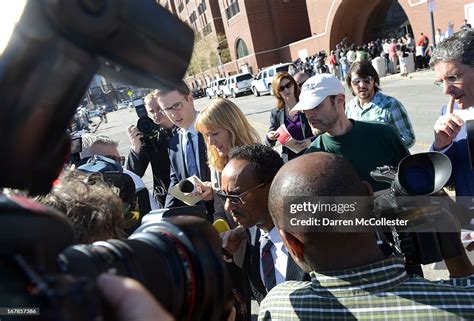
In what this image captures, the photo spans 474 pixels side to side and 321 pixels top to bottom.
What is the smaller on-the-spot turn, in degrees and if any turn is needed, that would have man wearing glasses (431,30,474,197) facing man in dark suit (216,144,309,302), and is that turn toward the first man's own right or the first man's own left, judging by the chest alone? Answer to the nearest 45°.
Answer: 0° — they already face them

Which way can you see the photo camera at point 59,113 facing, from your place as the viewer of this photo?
facing away from the viewer and to the right of the viewer

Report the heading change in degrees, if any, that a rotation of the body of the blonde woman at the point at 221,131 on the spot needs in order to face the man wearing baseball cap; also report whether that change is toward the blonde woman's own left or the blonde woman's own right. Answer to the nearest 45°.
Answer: approximately 135° to the blonde woman's own left

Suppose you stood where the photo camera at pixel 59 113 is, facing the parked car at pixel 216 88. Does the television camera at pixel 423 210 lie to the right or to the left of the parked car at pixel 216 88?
right

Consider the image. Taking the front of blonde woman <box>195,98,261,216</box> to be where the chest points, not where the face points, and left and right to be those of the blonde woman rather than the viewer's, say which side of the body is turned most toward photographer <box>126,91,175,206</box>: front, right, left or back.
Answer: right

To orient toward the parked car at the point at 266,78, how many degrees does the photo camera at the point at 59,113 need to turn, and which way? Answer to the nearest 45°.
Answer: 0° — it already faces it

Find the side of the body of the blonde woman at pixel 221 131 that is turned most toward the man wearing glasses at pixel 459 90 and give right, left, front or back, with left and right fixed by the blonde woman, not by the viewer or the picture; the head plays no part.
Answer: left

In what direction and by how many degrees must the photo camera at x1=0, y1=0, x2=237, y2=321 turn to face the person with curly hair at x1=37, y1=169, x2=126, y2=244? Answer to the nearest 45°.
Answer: approximately 45° to its left
